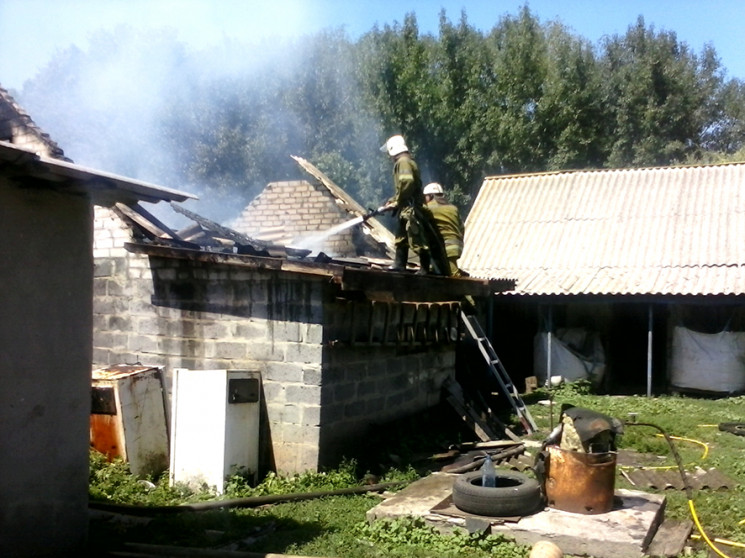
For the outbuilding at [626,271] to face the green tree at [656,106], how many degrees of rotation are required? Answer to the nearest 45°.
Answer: approximately 180°

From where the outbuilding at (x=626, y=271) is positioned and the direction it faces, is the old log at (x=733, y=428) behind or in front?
in front

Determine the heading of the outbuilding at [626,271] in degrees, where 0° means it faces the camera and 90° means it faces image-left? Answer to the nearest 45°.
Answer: approximately 0°

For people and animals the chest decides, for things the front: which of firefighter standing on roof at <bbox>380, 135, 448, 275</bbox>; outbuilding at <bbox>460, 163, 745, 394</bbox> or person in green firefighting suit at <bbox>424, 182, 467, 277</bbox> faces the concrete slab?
the outbuilding

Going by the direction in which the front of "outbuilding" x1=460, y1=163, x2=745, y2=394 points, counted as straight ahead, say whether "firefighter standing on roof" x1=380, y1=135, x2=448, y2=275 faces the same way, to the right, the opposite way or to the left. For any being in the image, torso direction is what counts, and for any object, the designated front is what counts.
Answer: to the right

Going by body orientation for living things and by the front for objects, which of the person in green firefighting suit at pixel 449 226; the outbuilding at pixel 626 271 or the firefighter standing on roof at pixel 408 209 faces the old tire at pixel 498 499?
the outbuilding

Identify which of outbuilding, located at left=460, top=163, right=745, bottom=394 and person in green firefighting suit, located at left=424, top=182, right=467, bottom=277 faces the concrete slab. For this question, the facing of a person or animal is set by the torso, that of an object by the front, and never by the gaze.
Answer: the outbuilding

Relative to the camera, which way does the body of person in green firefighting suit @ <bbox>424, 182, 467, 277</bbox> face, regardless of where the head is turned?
to the viewer's left

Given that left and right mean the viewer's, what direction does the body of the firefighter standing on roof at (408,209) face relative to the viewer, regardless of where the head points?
facing to the left of the viewer

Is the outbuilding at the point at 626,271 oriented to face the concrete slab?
yes
